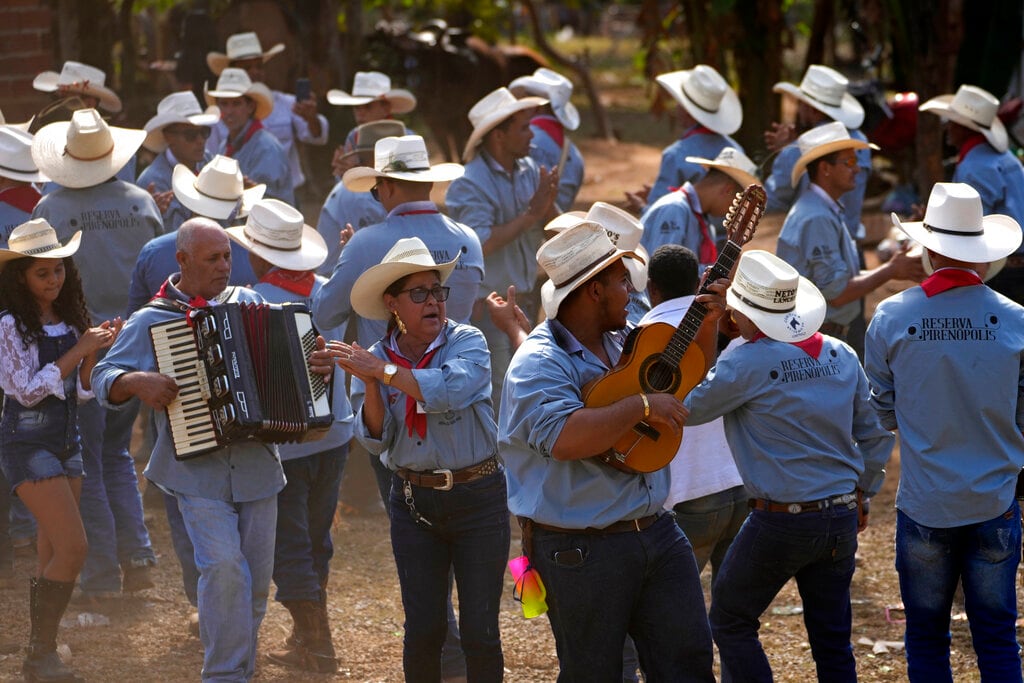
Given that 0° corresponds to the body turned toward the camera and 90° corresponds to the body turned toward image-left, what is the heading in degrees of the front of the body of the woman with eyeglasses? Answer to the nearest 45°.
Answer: approximately 0°
